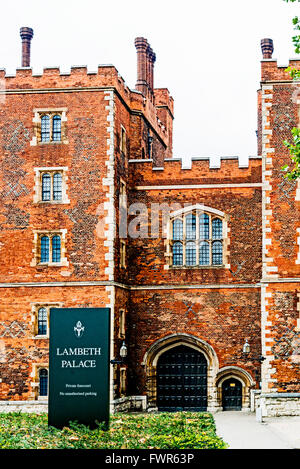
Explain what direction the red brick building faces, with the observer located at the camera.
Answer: facing the viewer

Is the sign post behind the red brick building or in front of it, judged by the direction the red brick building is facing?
in front
